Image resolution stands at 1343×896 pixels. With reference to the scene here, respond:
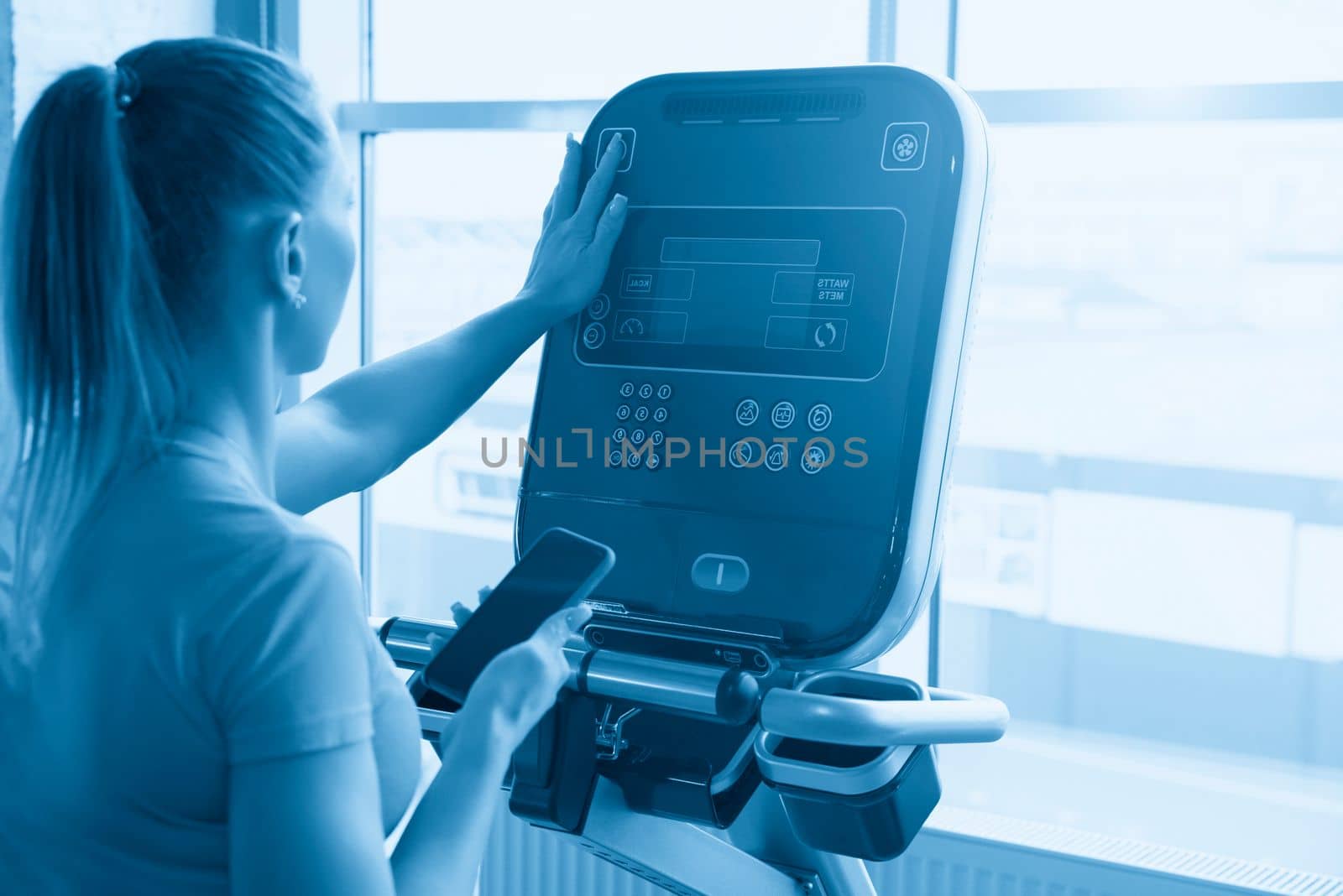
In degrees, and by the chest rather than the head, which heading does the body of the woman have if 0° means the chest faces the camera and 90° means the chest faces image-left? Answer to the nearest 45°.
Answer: approximately 225°

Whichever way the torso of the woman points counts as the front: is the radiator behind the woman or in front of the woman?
in front

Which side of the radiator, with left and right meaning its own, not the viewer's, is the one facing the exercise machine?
front

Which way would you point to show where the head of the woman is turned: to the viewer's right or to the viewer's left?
to the viewer's right

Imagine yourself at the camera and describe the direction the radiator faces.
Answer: facing the viewer and to the left of the viewer

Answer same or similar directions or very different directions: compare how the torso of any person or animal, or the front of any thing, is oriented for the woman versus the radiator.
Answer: very different directions

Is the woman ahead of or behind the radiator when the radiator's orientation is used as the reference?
ahead
